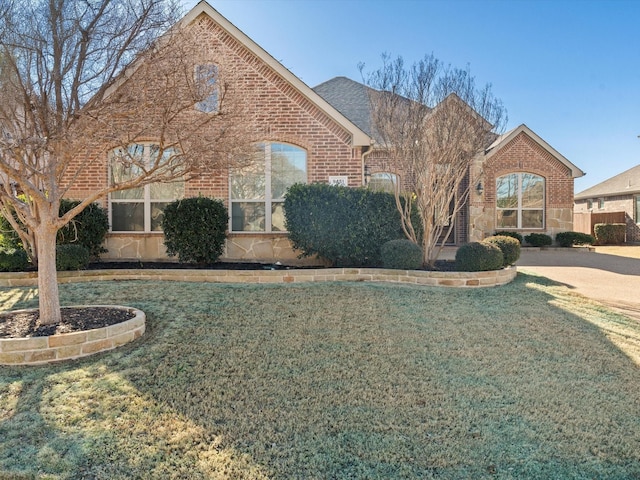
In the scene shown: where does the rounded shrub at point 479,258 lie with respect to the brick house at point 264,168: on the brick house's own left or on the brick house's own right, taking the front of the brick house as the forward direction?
on the brick house's own left

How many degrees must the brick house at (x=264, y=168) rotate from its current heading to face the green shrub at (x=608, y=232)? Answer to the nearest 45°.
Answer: approximately 135° to its left

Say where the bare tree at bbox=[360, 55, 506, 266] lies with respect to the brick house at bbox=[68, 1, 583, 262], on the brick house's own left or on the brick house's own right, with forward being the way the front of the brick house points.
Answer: on the brick house's own left

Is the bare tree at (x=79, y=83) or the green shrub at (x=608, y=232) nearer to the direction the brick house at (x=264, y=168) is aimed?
the bare tree

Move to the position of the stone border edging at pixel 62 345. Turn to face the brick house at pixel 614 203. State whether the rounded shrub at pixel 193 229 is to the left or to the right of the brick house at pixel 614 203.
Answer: left

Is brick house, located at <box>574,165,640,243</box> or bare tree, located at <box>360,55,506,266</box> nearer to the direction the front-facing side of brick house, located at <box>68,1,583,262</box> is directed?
the bare tree

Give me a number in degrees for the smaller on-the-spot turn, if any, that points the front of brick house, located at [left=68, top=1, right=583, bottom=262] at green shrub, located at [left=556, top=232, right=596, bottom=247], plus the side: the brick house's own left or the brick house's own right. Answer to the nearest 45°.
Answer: approximately 135° to the brick house's own left

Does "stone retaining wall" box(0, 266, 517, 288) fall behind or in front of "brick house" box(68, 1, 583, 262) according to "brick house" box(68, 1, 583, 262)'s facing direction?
in front

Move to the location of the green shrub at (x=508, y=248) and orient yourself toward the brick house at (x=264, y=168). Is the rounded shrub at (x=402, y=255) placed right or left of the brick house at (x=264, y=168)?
left

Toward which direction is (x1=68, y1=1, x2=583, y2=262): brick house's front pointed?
toward the camera
